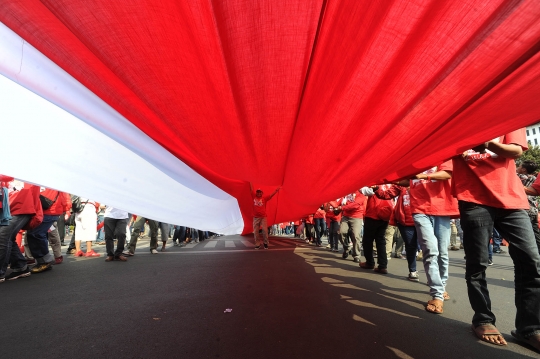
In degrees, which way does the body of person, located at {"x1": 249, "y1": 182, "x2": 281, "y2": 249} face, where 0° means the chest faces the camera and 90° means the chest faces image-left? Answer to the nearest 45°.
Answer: approximately 0°

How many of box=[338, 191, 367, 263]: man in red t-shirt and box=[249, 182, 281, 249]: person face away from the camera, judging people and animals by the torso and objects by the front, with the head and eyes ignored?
0

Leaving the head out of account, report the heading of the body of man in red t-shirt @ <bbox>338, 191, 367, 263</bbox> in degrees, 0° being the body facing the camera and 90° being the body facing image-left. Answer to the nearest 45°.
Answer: approximately 45°

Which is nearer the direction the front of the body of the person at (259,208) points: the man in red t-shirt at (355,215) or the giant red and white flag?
the giant red and white flag

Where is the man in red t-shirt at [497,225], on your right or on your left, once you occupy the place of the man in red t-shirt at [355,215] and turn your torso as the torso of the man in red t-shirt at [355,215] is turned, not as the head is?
on your left
